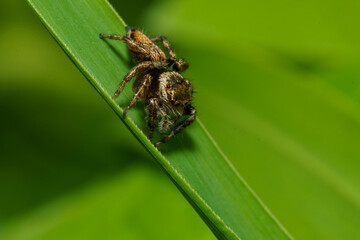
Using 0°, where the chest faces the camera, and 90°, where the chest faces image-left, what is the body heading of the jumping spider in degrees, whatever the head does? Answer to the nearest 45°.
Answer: approximately 315°
